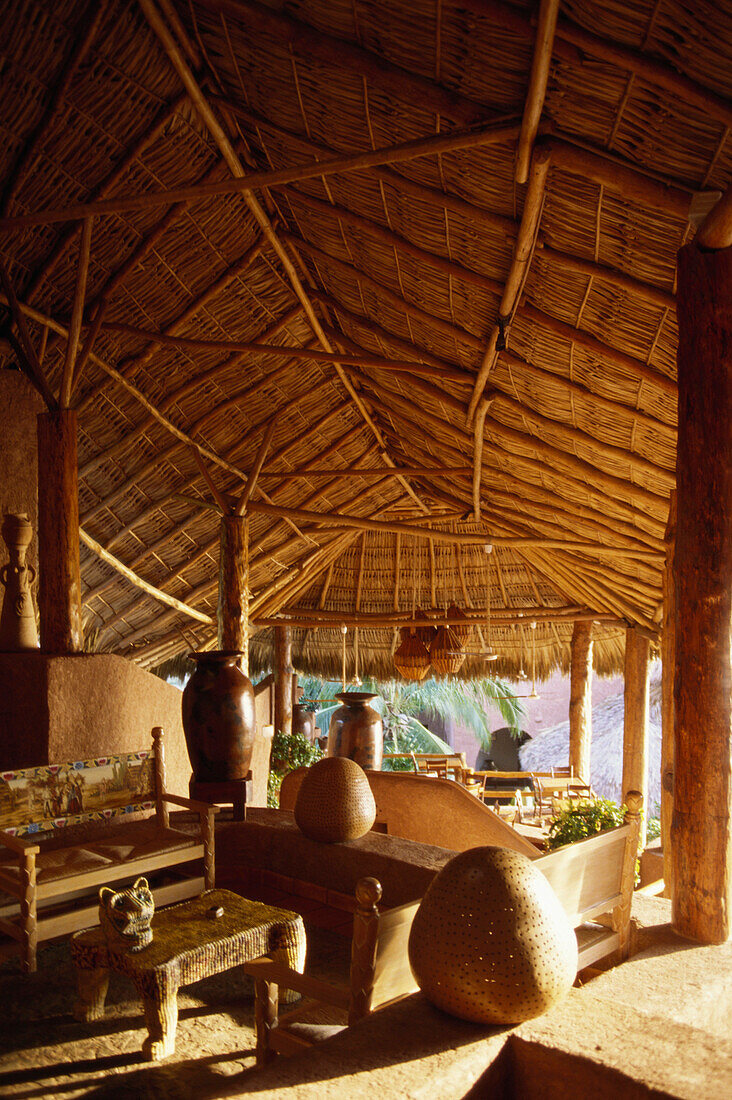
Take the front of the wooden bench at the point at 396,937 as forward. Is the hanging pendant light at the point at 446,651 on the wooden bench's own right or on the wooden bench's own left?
on the wooden bench's own right

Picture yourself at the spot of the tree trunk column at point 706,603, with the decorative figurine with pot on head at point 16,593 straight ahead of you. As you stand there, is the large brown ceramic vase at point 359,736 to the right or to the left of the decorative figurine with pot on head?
right

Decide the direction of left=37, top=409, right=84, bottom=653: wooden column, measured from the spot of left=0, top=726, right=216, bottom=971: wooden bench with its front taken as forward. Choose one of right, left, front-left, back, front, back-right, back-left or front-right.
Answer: back-left

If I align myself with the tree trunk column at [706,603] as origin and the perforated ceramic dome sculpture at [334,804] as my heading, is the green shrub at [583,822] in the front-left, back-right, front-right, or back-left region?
front-right

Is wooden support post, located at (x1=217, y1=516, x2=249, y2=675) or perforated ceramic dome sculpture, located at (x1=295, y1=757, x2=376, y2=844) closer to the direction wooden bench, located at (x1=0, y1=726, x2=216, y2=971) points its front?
the perforated ceramic dome sculpture

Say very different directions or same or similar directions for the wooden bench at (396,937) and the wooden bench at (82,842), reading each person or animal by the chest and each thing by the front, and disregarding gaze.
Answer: very different directions

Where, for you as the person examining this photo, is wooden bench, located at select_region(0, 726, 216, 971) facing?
facing the viewer and to the right of the viewer
